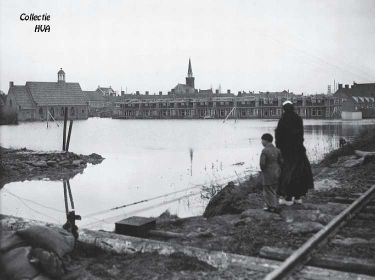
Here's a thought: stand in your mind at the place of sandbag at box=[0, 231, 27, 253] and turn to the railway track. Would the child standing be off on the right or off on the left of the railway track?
left

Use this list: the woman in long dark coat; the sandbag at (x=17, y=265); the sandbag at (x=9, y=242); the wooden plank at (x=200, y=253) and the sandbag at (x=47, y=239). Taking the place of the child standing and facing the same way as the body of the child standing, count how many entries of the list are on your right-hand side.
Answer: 1

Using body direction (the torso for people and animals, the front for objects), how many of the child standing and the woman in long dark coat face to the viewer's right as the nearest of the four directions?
0

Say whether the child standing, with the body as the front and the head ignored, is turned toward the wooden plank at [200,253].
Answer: no

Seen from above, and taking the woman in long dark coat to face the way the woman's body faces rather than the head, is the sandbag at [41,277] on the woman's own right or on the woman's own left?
on the woman's own left

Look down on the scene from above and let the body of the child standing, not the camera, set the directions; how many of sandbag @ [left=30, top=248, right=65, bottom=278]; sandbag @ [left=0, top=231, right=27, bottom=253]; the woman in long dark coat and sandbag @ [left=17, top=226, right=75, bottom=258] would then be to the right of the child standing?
1

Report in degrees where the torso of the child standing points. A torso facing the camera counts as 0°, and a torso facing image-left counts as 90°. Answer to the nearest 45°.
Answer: approximately 135°

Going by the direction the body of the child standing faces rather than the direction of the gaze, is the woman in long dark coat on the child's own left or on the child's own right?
on the child's own right

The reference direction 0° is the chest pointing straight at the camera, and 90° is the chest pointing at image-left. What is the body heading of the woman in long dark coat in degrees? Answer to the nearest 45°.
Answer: approximately 135°

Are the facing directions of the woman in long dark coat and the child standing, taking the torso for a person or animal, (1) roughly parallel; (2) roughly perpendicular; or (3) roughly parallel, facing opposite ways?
roughly parallel

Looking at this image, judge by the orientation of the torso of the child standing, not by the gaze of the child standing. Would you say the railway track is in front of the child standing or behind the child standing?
behind

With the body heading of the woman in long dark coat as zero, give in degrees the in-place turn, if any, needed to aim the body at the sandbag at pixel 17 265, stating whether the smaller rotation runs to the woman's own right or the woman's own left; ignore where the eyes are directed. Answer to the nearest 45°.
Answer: approximately 90° to the woman's own left
